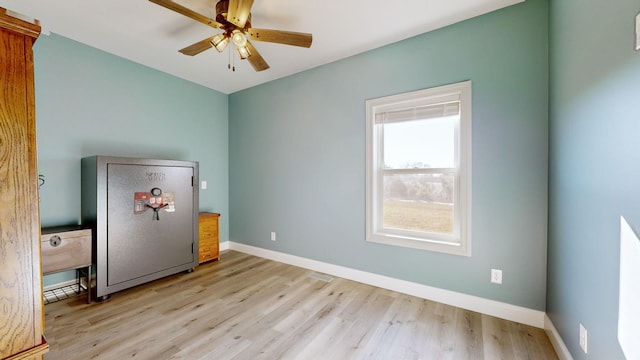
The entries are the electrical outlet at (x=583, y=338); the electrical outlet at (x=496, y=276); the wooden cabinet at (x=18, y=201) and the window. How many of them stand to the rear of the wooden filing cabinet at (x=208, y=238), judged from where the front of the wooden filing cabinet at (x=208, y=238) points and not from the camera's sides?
0

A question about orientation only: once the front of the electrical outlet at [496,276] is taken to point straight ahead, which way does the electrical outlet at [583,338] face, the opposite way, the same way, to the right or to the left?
to the right

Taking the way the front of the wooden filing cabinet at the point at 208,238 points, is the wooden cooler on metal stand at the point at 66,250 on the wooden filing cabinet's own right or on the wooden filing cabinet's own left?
on the wooden filing cabinet's own right

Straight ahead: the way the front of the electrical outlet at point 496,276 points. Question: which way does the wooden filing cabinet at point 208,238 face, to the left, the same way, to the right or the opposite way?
to the left

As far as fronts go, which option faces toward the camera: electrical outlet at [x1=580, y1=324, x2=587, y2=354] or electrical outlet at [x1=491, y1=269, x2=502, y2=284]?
electrical outlet at [x1=491, y1=269, x2=502, y2=284]

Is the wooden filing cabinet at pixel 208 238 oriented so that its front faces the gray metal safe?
no

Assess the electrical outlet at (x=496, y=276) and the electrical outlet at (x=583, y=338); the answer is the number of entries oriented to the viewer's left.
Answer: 1

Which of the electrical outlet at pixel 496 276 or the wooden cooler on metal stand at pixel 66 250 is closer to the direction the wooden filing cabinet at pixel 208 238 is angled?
the electrical outlet

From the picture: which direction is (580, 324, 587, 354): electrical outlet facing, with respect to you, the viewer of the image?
facing to the left of the viewer

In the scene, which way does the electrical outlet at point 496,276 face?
toward the camera

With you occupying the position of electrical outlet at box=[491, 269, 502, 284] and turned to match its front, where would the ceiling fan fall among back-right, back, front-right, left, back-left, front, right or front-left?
front-right

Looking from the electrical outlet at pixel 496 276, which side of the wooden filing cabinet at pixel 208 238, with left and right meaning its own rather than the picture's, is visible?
front

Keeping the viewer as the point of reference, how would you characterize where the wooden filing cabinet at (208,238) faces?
facing the viewer and to the right of the viewer

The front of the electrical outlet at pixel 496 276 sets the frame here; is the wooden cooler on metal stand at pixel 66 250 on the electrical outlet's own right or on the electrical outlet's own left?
on the electrical outlet's own right

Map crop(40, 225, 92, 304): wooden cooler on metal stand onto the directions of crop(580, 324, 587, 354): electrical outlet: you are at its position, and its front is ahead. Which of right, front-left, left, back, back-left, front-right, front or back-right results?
front-left

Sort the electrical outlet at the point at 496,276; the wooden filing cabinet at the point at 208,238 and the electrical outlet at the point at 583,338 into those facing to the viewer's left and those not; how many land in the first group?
1
